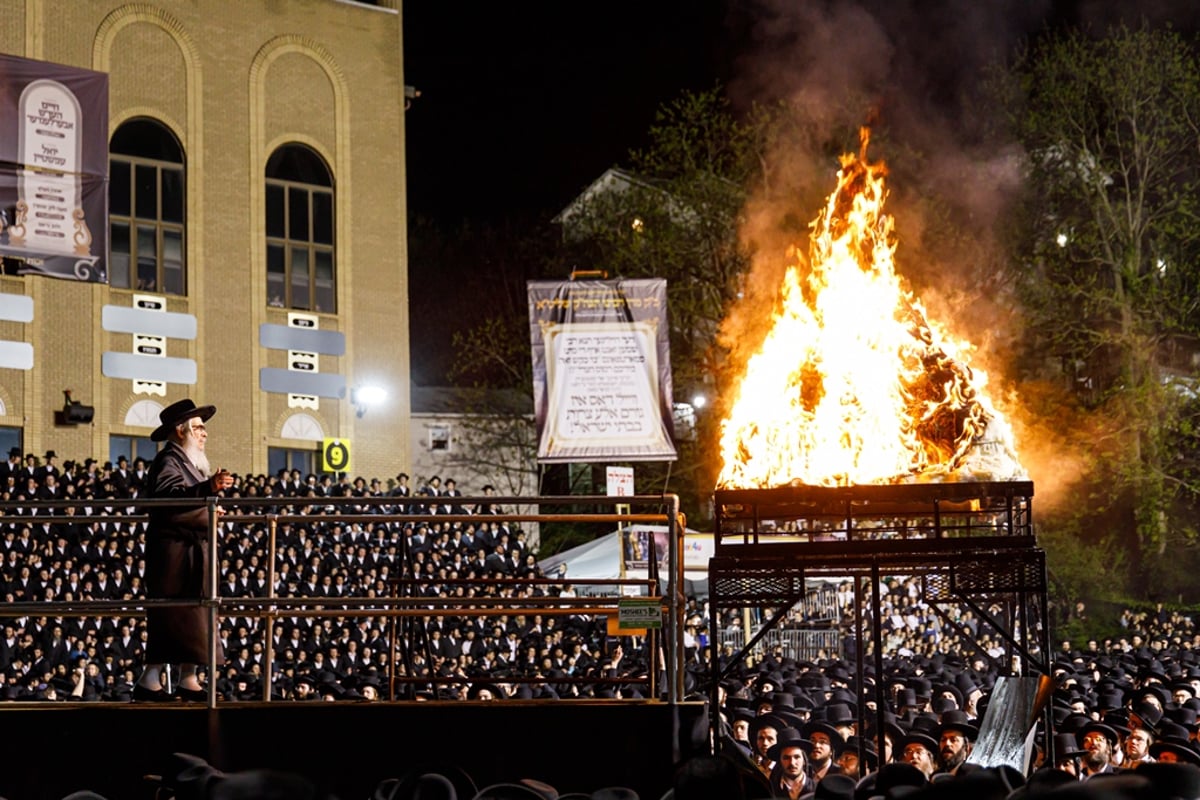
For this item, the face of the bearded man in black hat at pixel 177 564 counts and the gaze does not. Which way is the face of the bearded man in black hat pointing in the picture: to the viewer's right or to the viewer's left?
to the viewer's right

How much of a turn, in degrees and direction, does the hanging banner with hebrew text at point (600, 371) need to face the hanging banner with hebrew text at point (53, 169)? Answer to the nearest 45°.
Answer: approximately 135° to its right

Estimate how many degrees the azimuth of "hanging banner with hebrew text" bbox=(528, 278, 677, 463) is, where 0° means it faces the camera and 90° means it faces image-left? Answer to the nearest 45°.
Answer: approximately 0°

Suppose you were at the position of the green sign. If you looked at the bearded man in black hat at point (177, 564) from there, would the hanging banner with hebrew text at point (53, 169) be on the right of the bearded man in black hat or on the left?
right

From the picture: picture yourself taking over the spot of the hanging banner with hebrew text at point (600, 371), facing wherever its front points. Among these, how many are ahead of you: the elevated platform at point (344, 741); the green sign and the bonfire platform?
3

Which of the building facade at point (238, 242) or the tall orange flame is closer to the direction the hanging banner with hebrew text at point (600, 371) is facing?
the tall orange flame
